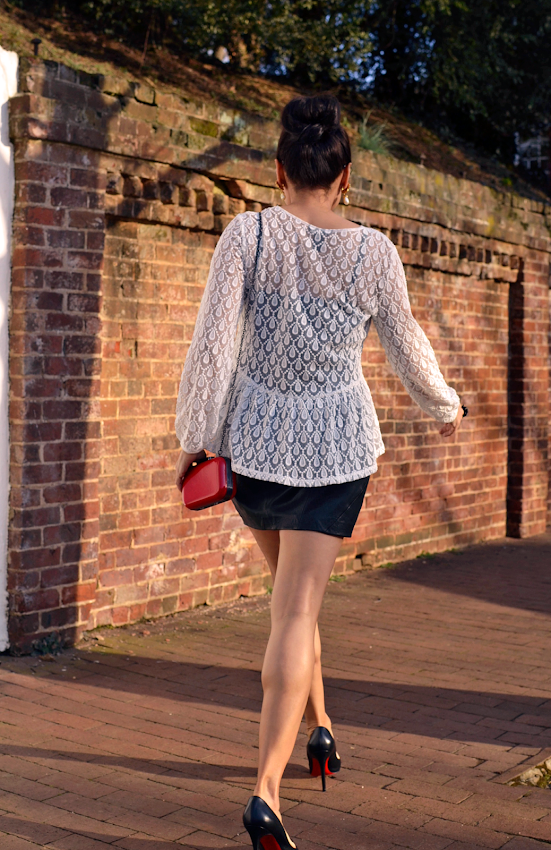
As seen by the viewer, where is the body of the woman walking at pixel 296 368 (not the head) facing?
away from the camera
